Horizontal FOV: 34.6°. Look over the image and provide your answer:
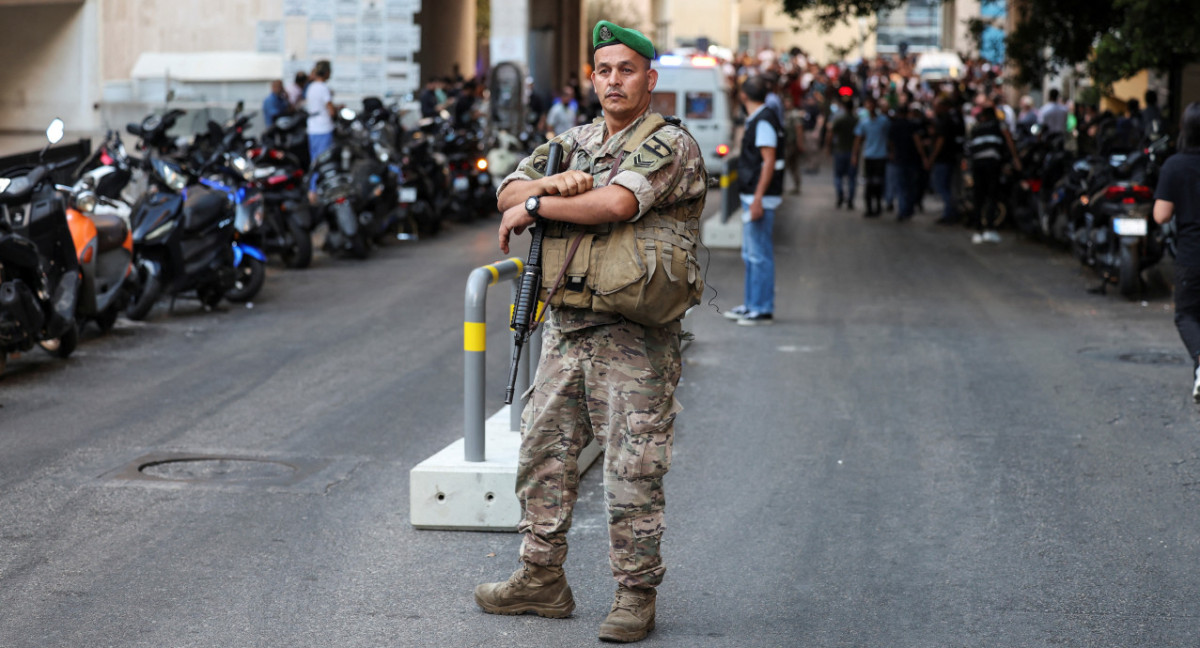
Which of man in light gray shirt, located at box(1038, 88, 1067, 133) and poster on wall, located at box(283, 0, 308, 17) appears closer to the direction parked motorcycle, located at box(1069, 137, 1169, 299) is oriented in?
the man in light gray shirt

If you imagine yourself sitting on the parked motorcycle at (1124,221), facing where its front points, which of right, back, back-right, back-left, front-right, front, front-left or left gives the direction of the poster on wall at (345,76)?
front-left

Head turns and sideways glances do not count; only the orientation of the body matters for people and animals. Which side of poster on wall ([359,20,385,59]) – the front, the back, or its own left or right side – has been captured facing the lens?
front

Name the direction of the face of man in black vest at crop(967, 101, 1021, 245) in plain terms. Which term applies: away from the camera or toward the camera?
away from the camera

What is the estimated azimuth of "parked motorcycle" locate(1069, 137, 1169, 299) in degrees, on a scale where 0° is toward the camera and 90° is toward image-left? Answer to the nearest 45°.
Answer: approximately 180°

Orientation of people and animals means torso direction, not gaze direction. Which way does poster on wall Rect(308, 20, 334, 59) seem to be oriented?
toward the camera

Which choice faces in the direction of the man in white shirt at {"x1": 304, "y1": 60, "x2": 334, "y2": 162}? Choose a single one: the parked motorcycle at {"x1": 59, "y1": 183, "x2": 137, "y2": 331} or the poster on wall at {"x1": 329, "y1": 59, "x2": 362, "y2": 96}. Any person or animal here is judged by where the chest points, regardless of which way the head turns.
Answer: the poster on wall

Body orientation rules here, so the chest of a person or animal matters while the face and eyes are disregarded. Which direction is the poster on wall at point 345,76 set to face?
toward the camera

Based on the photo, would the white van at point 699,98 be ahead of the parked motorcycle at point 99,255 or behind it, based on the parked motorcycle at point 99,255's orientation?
behind

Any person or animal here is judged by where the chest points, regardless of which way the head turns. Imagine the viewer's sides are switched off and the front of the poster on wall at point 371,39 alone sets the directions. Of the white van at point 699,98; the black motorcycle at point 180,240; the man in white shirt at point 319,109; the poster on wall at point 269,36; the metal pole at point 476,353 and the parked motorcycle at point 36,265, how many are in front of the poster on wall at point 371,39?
4

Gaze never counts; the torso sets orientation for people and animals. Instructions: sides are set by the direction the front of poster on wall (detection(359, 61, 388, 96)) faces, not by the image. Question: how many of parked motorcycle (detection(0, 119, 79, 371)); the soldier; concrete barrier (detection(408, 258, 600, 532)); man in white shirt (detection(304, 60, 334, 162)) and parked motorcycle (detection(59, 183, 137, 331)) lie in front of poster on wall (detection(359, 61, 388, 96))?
5

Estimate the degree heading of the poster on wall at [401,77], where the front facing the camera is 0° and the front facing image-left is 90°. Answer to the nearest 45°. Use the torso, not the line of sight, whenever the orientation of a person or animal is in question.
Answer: approximately 0°

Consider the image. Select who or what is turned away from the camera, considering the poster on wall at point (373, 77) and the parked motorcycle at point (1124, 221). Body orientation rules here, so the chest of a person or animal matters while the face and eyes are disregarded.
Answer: the parked motorcycle

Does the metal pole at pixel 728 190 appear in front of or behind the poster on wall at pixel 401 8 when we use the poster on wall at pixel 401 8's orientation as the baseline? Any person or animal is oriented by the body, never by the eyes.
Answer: in front

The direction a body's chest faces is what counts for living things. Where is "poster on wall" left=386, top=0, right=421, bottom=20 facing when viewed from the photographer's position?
facing the viewer
